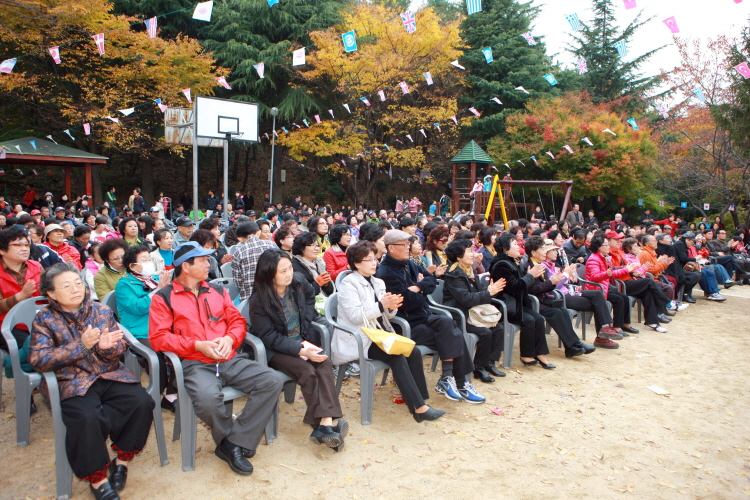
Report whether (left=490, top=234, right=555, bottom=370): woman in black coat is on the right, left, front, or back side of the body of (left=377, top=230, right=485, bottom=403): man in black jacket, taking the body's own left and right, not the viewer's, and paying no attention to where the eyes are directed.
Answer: left

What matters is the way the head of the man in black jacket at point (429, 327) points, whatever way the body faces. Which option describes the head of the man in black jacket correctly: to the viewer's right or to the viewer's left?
to the viewer's right

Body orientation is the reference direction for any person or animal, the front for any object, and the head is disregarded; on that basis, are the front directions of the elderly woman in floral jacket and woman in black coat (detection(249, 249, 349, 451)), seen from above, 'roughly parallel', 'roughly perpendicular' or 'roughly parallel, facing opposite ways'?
roughly parallel

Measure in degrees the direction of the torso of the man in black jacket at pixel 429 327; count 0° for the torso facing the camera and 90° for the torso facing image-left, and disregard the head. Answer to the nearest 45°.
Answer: approximately 315°

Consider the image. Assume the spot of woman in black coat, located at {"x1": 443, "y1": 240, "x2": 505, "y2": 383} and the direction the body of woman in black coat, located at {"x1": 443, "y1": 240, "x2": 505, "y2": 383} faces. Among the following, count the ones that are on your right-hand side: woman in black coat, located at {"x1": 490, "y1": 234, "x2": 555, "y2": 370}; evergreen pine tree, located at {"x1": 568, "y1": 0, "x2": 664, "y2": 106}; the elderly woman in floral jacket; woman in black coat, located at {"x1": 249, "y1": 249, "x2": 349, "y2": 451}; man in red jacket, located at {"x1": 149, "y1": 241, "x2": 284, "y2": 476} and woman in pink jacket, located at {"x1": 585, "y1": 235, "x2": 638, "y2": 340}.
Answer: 3

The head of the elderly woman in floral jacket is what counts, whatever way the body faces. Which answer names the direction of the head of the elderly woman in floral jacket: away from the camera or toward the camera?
toward the camera

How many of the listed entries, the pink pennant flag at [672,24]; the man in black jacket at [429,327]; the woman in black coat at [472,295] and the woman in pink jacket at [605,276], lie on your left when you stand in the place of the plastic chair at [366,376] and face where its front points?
4

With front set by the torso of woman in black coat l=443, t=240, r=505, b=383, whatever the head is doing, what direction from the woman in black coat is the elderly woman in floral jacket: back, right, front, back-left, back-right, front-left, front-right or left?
right

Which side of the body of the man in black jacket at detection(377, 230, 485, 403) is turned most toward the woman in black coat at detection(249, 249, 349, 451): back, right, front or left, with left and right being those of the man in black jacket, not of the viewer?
right

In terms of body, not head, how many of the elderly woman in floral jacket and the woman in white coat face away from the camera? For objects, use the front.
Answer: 0

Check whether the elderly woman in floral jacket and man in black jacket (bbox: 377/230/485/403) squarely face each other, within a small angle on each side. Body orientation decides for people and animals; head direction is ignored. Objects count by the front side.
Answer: no

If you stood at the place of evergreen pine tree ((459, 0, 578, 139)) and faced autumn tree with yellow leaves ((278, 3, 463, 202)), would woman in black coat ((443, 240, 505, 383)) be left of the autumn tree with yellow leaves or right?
left

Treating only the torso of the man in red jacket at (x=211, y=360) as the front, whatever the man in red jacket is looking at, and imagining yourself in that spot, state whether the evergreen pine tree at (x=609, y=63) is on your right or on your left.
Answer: on your left

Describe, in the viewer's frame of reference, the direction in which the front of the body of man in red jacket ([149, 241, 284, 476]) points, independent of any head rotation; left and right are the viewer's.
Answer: facing the viewer and to the right of the viewer

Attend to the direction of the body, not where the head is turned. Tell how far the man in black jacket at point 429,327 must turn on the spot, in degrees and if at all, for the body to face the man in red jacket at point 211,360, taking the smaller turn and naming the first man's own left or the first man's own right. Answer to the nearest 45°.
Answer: approximately 90° to the first man's own right

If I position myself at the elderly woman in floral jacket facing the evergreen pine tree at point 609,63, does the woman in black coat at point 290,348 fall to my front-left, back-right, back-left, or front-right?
front-right

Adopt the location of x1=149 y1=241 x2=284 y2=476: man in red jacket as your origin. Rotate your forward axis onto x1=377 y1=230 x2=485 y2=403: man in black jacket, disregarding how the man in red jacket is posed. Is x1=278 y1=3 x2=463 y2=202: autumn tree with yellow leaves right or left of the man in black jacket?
left

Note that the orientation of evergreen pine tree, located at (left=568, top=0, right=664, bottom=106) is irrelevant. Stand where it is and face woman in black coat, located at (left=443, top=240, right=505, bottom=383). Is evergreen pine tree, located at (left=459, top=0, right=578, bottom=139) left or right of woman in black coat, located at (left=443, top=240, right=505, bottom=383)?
right

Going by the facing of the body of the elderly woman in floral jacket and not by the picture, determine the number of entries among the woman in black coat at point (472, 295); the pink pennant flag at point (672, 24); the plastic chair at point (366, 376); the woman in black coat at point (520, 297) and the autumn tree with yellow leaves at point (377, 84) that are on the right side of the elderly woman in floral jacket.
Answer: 0

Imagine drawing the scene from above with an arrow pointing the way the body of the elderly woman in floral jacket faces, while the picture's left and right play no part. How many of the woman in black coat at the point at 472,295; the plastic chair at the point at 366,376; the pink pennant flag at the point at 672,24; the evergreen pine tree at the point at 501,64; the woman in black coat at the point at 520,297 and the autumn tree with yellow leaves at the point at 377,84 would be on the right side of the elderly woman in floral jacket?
0

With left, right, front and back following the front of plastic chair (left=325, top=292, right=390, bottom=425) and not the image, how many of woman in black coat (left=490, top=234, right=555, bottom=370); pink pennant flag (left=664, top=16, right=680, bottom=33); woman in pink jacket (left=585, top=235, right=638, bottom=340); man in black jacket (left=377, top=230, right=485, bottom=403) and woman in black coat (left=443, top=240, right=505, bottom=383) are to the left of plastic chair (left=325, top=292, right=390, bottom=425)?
5

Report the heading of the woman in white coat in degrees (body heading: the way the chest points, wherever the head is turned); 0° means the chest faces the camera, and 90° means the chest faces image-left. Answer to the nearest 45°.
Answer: approximately 315°
